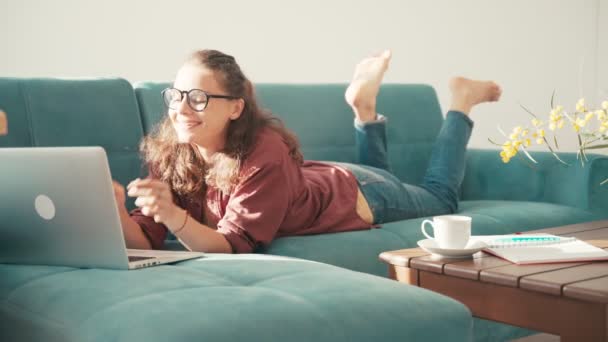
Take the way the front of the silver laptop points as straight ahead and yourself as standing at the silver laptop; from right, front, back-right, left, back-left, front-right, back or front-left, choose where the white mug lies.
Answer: front-right

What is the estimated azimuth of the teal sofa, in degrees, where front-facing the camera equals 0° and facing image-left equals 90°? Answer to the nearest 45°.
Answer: approximately 0°

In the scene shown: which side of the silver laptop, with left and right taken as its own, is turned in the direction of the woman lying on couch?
front

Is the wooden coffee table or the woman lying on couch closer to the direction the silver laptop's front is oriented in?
the woman lying on couch

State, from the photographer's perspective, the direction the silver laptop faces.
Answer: facing away from the viewer and to the right of the viewer

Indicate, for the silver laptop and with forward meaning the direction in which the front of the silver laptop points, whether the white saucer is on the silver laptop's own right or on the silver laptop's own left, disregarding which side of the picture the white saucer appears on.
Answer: on the silver laptop's own right
